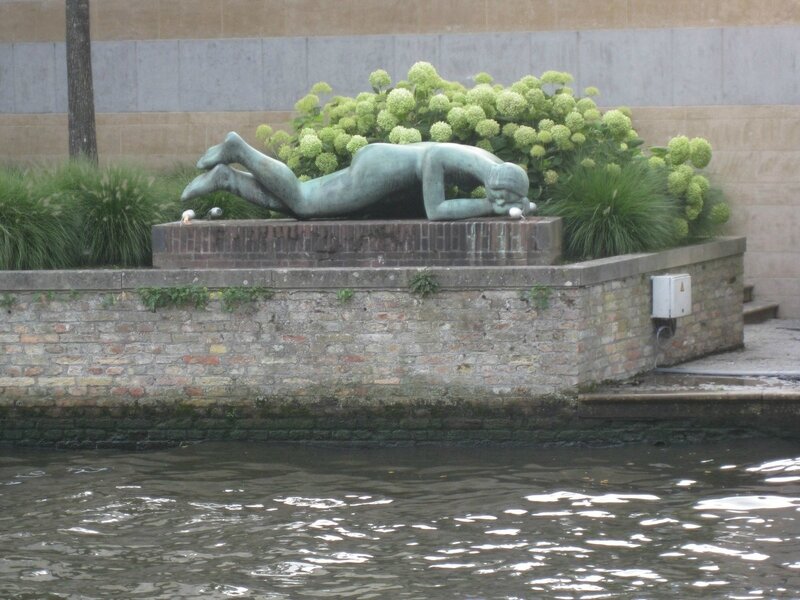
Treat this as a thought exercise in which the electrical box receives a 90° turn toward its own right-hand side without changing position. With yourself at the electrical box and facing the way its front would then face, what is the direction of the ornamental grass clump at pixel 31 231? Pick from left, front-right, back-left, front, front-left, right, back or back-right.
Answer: front-right

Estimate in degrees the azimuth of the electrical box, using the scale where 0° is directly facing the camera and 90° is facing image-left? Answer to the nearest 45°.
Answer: approximately 315°

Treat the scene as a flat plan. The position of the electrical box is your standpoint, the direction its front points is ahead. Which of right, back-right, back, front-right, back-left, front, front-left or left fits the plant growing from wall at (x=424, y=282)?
right

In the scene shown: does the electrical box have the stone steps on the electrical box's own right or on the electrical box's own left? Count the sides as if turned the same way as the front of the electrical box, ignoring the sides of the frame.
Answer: on the electrical box's own left

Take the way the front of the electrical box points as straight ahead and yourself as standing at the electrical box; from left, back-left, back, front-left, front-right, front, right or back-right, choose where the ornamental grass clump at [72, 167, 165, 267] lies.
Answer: back-right

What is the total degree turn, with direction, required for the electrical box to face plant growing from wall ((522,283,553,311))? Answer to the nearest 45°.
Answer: approximately 90° to its right

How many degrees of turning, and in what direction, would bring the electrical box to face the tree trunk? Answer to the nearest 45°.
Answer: approximately 135° to its right

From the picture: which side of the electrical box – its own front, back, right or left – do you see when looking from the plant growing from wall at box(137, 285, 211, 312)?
right

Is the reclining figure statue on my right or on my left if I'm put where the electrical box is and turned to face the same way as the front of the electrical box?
on my right
